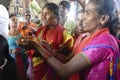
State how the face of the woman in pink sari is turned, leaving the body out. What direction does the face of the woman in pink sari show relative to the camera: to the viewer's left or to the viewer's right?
to the viewer's left

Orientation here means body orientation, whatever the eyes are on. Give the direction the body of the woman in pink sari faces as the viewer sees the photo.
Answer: to the viewer's left
